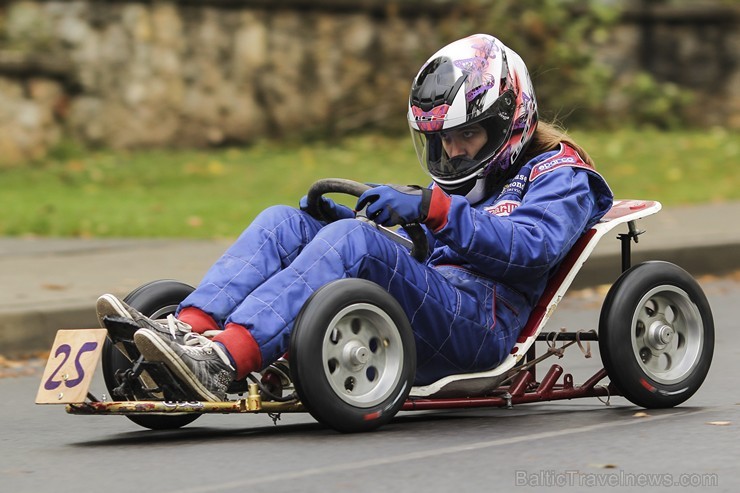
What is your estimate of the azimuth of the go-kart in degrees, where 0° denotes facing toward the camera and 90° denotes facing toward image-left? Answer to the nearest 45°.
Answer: approximately 45°

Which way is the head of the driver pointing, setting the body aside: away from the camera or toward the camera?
toward the camera

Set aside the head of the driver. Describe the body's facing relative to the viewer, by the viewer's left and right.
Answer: facing the viewer and to the left of the viewer
